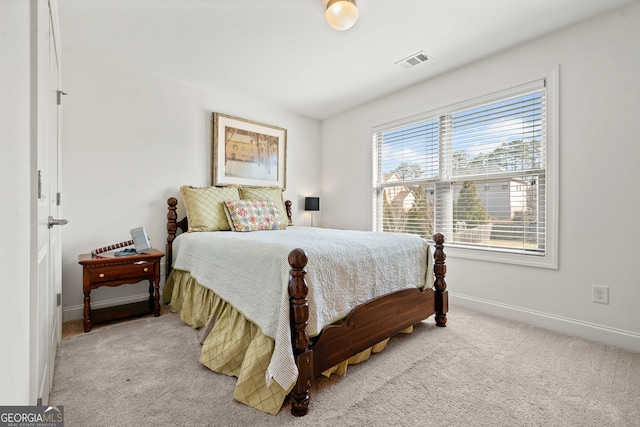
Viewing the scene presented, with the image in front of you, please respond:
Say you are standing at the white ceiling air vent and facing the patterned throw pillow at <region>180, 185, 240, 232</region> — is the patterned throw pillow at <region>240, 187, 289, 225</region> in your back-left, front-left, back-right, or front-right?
front-right

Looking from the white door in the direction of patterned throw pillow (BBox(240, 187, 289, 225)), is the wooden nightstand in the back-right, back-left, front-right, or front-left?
front-left

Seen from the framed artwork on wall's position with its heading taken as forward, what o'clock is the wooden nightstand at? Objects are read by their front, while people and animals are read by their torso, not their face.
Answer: The wooden nightstand is roughly at 3 o'clock from the framed artwork on wall.

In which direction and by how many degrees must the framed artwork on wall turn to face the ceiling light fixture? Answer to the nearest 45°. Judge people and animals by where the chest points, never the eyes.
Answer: approximately 45° to its right

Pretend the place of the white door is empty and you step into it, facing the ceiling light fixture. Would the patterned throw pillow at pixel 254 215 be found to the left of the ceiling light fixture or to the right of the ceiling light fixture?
left

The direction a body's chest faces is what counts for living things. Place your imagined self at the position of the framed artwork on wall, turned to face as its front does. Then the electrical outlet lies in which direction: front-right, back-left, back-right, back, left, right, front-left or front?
front

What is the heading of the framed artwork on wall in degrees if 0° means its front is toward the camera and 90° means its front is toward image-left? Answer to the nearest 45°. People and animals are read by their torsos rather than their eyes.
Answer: approximately 315°

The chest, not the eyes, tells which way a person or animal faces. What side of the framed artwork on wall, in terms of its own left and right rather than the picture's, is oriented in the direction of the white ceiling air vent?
front

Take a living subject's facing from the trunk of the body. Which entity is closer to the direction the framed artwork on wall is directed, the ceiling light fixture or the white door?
the ceiling light fixture

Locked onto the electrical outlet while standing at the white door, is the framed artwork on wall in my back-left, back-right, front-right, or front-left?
front-left
